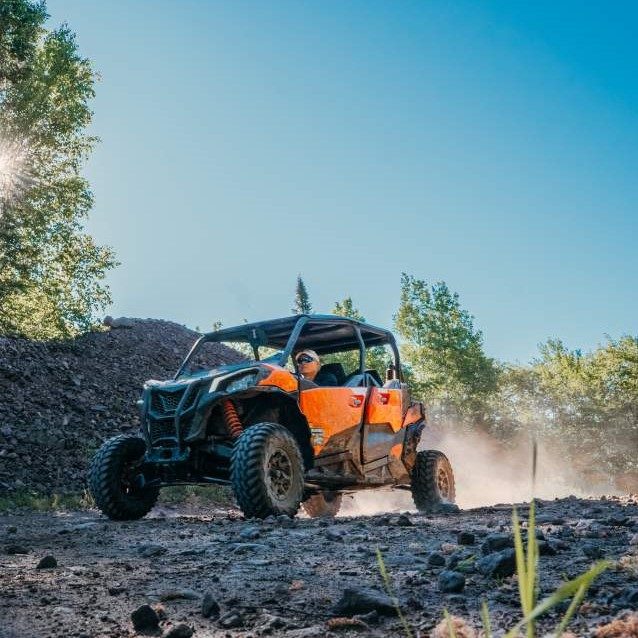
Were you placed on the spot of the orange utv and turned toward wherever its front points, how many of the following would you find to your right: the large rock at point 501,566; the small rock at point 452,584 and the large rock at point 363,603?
0

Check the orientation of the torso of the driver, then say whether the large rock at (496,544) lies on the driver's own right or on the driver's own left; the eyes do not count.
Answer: on the driver's own left

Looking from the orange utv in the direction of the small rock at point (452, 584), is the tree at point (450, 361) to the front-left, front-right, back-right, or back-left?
back-left

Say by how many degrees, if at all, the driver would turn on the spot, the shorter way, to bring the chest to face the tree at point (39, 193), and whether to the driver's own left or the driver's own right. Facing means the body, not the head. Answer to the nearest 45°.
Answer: approximately 90° to the driver's own right

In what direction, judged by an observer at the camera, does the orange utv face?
facing the viewer and to the left of the viewer

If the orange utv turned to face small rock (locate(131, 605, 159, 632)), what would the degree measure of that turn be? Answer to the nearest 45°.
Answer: approximately 45° to its left

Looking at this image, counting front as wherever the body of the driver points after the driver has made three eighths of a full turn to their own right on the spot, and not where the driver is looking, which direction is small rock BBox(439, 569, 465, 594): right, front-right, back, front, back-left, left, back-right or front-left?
back

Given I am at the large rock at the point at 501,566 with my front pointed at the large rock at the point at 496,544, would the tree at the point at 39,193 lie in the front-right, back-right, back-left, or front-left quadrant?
front-left

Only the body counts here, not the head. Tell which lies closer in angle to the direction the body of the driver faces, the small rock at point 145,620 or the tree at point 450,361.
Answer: the small rock

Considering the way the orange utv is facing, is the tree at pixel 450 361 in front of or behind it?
behind

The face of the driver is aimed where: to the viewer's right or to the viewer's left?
to the viewer's left

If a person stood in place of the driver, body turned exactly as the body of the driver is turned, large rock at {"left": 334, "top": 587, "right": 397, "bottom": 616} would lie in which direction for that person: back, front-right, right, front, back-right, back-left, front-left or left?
front-left

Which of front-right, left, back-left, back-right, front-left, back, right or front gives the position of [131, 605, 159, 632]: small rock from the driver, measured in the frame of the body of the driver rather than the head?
front-left

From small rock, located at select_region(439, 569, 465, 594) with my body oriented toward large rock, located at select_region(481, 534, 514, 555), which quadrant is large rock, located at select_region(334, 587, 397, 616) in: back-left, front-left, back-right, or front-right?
back-left
